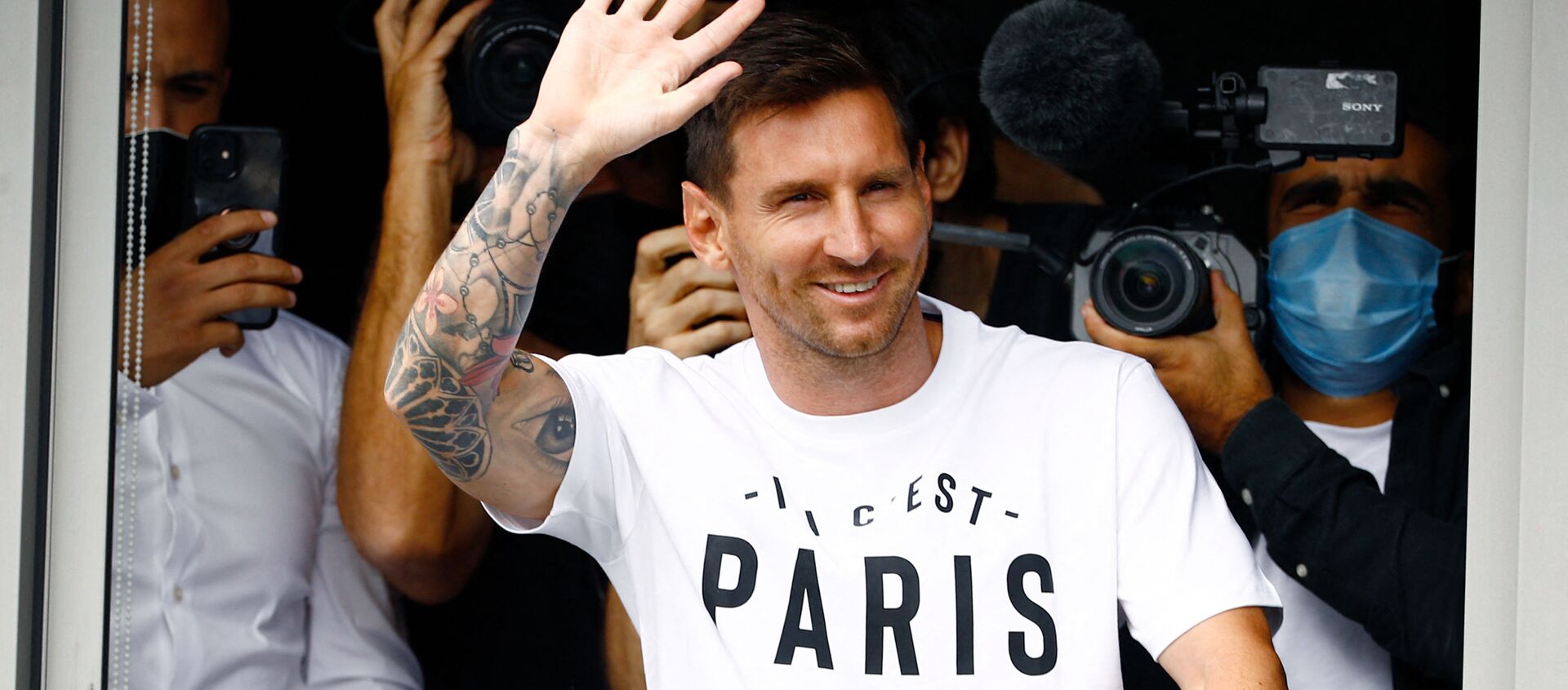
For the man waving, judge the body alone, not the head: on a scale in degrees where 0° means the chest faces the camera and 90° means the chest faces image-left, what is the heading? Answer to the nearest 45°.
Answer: approximately 0°

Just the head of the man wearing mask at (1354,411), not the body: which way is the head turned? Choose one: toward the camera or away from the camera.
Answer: toward the camera

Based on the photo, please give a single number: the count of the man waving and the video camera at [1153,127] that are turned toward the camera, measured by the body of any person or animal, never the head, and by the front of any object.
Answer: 2

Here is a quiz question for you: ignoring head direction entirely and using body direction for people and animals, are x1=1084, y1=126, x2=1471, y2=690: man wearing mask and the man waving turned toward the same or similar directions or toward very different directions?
same or similar directions

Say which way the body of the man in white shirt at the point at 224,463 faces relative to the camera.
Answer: toward the camera

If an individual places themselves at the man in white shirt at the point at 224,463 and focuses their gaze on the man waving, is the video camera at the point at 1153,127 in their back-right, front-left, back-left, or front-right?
front-left

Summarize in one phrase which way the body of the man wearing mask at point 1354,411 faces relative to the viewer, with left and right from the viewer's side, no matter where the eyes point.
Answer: facing the viewer
